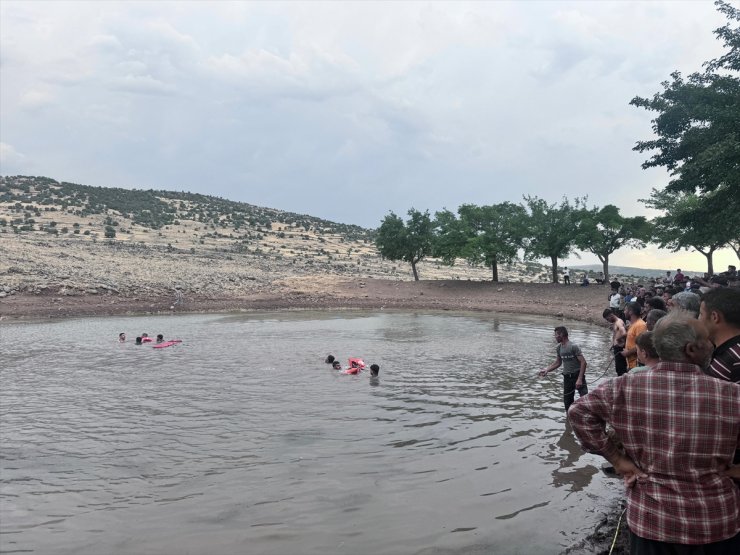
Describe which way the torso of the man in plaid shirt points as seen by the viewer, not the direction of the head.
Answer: away from the camera

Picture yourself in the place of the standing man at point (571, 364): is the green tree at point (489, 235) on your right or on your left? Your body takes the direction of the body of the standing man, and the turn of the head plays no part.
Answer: on your right

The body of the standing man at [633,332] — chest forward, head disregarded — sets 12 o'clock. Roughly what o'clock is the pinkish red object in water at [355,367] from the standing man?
The pinkish red object in water is roughly at 1 o'clock from the standing man.

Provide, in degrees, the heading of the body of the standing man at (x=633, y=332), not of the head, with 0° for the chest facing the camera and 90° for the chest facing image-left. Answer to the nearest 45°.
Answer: approximately 90°

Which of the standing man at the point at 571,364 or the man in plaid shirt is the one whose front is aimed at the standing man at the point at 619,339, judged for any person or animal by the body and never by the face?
the man in plaid shirt

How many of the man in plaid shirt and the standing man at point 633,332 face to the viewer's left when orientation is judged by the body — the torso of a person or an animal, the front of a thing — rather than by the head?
1

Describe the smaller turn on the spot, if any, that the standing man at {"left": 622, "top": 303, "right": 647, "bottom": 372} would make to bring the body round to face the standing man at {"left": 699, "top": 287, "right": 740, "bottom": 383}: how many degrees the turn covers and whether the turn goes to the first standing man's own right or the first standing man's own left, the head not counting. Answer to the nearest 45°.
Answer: approximately 90° to the first standing man's own left

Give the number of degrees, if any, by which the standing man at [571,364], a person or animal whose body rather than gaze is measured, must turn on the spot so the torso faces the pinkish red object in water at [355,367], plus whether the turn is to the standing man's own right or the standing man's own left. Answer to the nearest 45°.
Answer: approximately 90° to the standing man's own right

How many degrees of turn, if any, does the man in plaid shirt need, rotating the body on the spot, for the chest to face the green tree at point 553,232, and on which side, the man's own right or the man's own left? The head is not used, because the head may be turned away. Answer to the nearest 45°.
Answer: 0° — they already face it

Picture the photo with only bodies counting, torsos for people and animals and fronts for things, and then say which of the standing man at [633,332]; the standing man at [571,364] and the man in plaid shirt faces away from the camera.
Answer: the man in plaid shirt
